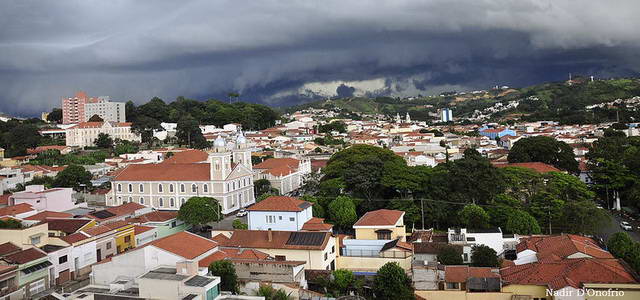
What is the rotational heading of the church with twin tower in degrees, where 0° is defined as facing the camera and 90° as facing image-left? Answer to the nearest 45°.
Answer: approximately 315°

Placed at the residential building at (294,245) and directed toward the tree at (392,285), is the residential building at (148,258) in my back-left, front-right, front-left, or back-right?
back-right

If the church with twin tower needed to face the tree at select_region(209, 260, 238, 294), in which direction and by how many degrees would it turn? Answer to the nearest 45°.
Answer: approximately 45° to its right

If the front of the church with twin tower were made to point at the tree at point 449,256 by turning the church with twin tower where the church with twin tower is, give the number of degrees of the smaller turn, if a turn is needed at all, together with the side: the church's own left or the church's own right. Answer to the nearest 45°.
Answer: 0° — it already faces it

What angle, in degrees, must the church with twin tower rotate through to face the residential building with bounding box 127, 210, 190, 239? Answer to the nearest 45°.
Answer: approximately 45° to its right

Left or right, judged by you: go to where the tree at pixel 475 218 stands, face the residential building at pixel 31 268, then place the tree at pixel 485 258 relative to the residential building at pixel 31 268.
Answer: left

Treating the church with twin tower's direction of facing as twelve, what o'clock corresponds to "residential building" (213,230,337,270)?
The residential building is roughly at 1 o'clock from the church with twin tower.
